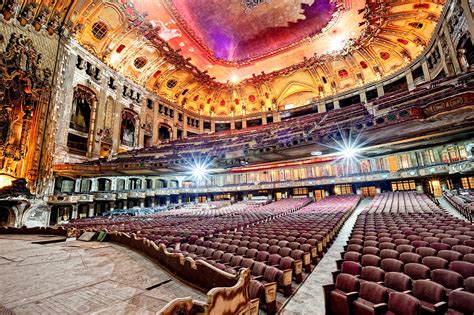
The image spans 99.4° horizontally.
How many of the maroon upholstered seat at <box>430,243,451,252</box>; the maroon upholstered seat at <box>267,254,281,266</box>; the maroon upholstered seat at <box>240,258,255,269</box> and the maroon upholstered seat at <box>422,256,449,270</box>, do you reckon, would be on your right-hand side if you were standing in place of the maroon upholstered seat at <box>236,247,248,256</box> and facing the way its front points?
0

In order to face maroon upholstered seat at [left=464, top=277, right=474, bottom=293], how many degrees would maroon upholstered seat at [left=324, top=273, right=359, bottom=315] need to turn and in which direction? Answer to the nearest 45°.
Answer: approximately 135° to its left

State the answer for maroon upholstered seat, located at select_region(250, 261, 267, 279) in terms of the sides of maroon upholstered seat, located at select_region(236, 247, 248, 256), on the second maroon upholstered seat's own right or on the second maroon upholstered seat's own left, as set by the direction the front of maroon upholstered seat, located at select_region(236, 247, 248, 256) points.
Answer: on the second maroon upholstered seat's own left

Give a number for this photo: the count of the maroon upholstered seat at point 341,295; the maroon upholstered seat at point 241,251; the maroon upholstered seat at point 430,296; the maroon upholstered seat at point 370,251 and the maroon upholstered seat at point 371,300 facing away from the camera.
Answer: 0

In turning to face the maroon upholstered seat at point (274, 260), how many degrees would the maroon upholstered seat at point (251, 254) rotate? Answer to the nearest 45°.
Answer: approximately 90° to its left

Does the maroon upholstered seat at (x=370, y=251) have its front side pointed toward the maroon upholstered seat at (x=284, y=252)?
no

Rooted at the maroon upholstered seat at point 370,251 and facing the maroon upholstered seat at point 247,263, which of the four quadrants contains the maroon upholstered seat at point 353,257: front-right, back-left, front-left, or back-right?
front-left

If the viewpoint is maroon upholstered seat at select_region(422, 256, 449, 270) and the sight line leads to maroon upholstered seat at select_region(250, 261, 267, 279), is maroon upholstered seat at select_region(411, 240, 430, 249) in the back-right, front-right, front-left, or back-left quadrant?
back-right

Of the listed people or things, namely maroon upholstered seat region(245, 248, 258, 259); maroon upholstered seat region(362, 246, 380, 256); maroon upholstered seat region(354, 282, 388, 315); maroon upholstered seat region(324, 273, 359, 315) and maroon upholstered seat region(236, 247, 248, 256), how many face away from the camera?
0

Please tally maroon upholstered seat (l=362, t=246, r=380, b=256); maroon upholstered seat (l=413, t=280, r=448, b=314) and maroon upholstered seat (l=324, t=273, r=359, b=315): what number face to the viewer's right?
0

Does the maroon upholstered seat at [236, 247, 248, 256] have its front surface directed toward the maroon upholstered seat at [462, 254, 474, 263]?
no

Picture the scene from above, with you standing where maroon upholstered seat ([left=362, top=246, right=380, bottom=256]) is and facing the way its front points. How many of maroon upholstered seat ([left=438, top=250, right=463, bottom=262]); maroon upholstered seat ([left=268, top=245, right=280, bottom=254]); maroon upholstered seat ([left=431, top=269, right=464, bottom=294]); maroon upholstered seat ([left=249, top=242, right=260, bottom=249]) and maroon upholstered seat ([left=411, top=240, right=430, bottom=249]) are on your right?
2

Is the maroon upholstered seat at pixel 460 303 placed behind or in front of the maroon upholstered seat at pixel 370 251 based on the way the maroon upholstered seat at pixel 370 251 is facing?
in front

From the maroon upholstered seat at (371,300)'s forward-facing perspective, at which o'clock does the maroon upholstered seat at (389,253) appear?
the maroon upholstered seat at (389,253) is roughly at 5 o'clock from the maroon upholstered seat at (371,300).

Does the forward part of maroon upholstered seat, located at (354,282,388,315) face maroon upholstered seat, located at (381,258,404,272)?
no

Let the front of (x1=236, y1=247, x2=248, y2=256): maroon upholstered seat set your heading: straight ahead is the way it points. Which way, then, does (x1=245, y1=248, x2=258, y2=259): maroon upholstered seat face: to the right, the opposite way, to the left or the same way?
the same way

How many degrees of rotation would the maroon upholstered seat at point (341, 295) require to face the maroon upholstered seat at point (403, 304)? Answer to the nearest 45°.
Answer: approximately 90° to its left

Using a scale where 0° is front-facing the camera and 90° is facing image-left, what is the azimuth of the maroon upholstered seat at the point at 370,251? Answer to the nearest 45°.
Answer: approximately 0°

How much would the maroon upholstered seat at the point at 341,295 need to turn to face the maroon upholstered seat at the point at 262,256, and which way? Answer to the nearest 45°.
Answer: approximately 90° to its right

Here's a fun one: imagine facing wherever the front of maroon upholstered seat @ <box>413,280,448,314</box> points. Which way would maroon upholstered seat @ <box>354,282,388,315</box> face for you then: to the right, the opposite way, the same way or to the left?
the same way

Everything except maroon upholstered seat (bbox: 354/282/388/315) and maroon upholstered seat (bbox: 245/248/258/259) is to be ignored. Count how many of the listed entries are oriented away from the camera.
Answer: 0
